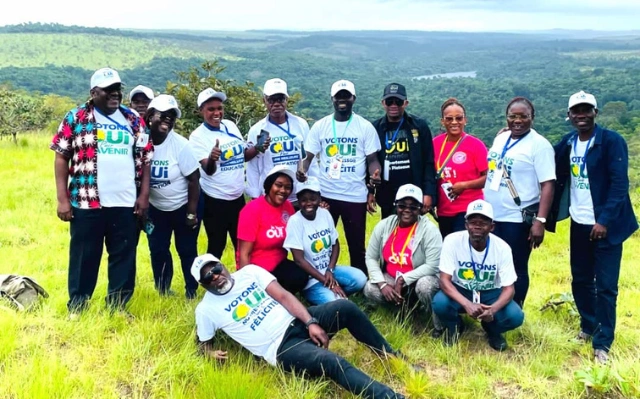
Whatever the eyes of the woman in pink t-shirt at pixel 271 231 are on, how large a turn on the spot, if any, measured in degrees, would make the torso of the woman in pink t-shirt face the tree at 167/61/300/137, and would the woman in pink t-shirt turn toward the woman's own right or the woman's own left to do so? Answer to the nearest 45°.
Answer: approximately 135° to the woman's own left

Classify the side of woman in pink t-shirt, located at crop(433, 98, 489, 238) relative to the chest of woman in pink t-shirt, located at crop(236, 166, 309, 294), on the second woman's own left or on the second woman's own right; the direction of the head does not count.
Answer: on the second woman's own left

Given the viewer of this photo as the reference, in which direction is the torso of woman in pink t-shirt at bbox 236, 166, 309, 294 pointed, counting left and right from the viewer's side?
facing the viewer and to the right of the viewer

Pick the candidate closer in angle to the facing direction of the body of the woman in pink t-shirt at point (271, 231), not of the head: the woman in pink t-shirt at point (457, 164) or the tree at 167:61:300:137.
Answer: the woman in pink t-shirt

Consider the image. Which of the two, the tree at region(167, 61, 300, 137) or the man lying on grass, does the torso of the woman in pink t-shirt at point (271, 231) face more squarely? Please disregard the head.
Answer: the man lying on grass

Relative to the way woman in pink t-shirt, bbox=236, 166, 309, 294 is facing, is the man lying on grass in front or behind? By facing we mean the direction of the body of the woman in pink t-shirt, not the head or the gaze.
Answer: in front

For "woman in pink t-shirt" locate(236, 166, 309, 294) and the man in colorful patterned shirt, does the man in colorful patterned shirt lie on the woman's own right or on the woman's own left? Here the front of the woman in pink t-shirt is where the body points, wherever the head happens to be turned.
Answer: on the woman's own right
